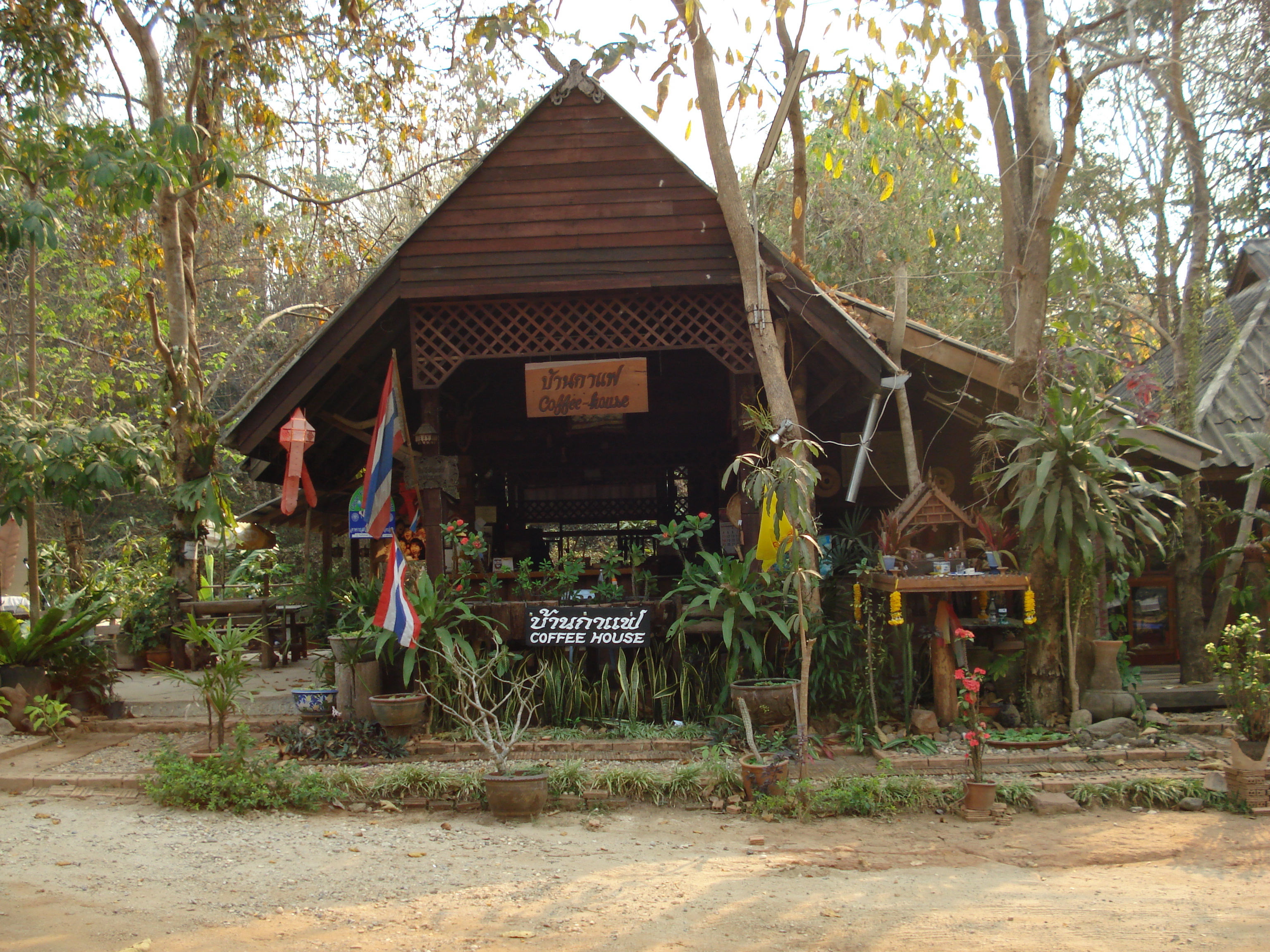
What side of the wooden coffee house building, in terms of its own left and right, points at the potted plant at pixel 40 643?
right

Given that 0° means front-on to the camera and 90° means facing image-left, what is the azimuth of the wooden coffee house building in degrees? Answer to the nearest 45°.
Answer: approximately 0°

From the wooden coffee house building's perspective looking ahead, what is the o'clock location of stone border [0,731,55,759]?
The stone border is roughly at 3 o'clock from the wooden coffee house building.

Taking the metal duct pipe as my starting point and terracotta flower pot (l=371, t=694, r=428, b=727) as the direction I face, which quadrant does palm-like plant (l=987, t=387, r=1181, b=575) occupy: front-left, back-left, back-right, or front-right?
back-left

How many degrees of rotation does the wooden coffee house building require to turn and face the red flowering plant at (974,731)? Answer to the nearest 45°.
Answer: approximately 45° to its left
